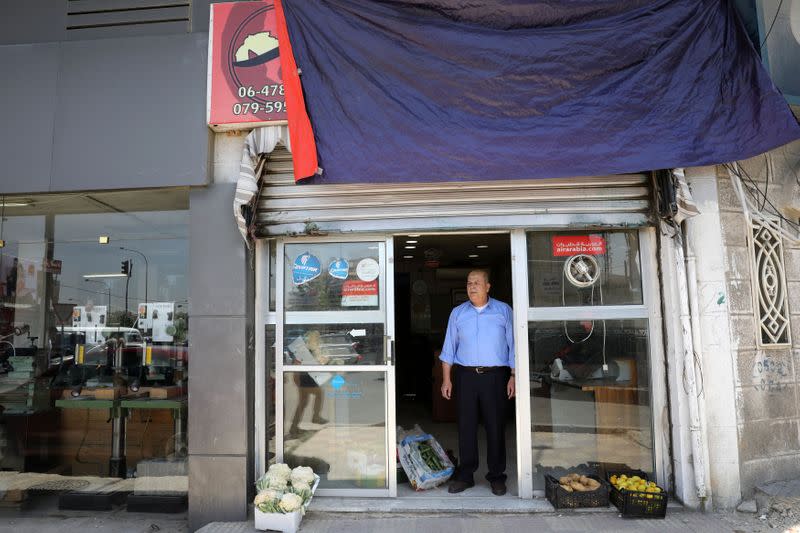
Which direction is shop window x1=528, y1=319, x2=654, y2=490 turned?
toward the camera

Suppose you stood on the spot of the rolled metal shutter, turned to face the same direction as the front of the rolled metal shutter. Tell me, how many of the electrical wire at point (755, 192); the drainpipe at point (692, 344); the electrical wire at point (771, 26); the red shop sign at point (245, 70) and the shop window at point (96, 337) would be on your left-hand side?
3

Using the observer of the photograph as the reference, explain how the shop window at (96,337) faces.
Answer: facing the viewer

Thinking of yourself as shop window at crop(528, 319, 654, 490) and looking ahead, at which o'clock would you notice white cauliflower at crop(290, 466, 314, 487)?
The white cauliflower is roughly at 2 o'clock from the shop window.

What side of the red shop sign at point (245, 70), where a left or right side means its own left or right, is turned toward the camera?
front

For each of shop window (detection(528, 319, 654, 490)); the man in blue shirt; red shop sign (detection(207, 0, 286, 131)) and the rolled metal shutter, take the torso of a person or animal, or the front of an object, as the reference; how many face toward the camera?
4

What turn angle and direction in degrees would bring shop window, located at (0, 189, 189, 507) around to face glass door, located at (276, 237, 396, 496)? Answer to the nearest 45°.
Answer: approximately 45° to its left

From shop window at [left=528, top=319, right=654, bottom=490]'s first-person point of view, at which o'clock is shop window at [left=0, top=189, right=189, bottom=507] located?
shop window at [left=0, top=189, right=189, bottom=507] is roughly at 3 o'clock from shop window at [left=528, top=319, right=654, bottom=490].
